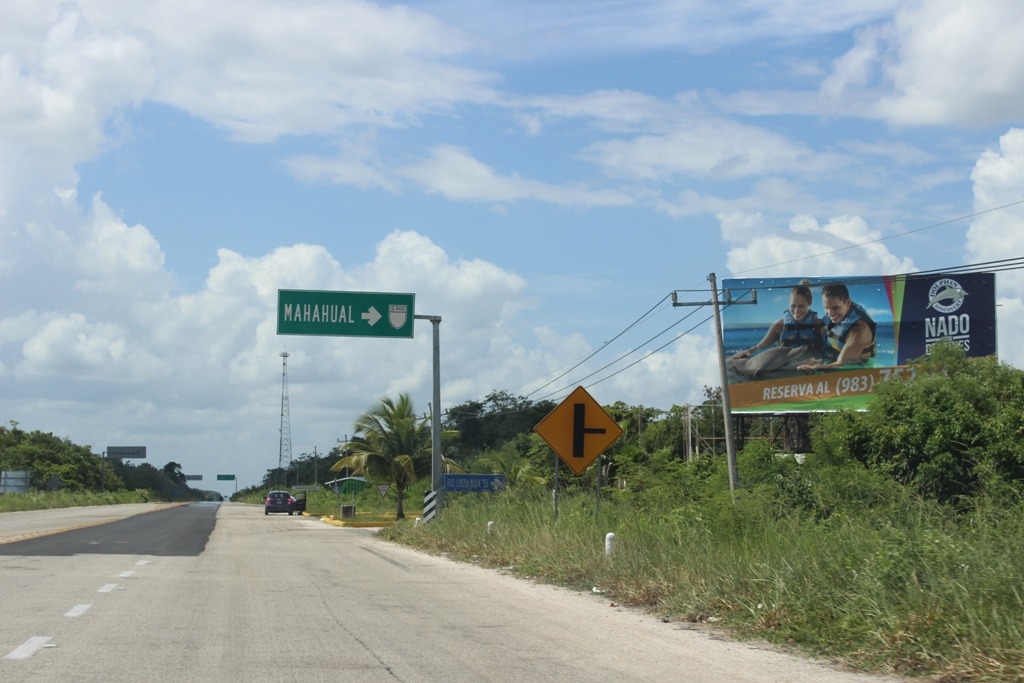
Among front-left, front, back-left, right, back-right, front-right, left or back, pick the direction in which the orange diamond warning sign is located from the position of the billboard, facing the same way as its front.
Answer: front

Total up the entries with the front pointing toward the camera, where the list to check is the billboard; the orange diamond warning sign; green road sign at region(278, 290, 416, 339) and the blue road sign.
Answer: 4

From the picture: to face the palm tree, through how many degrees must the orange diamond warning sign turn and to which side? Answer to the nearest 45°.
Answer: approximately 180°

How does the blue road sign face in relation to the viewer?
toward the camera

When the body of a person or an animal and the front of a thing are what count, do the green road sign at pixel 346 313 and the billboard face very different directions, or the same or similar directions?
same or similar directions

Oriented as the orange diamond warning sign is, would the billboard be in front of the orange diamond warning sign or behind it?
behind

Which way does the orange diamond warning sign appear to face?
toward the camera

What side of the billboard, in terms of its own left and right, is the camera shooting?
front

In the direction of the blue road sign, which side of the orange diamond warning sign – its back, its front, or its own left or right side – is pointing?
back

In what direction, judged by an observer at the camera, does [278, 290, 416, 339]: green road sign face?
facing the viewer

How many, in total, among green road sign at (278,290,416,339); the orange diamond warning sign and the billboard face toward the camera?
3

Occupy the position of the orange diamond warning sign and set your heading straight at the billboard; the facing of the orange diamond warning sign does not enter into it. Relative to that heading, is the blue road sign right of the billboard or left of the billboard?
left

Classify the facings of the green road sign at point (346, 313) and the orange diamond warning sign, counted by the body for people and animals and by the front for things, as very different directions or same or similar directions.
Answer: same or similar directions

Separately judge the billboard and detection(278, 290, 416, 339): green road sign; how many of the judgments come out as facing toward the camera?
2

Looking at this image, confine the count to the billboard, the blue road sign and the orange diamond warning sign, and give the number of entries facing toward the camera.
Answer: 3

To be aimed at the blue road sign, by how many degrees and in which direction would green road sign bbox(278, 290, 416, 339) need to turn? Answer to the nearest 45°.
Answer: approximately 135° to its left

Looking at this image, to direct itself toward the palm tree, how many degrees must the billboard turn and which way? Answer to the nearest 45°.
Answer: approximately 90° to its right
